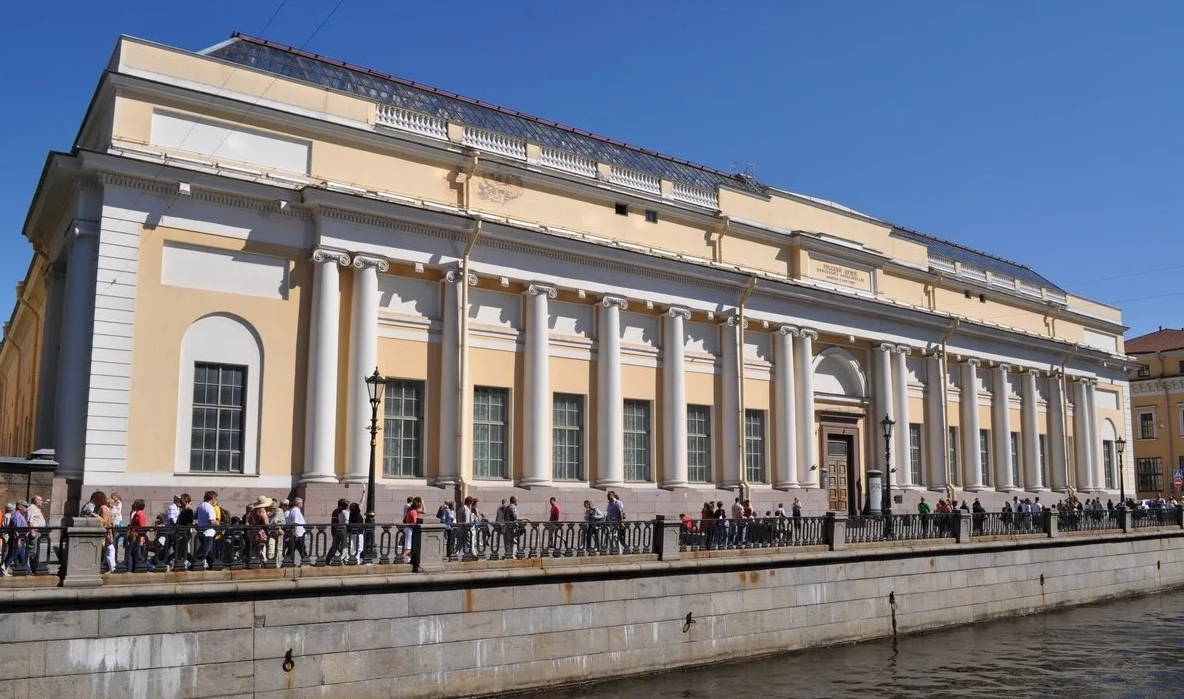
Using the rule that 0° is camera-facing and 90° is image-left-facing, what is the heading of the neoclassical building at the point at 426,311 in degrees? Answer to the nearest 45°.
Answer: approximately 315°
